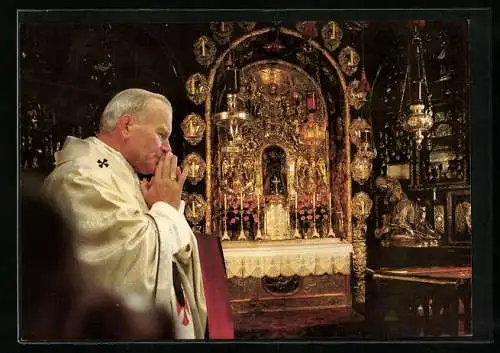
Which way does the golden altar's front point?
toward the camera

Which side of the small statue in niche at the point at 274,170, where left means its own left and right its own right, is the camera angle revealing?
front
